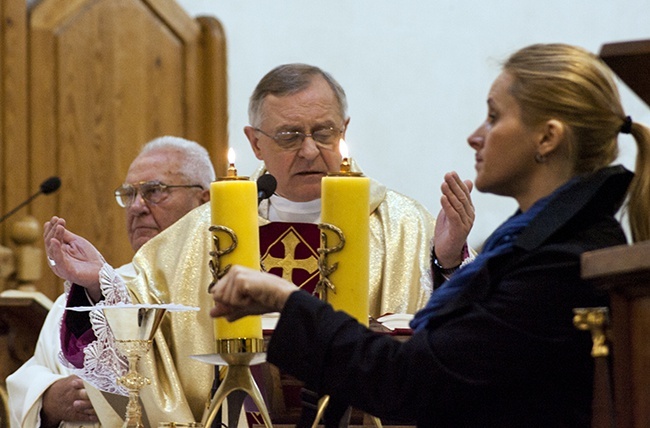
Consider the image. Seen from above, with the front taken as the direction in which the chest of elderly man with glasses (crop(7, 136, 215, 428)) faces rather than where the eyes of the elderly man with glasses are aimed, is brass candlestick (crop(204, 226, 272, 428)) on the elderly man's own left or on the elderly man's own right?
on the elderly man's own left

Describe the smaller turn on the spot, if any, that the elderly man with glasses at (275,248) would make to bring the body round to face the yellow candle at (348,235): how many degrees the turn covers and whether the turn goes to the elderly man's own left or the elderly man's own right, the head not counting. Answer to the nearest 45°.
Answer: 0° — they already face it

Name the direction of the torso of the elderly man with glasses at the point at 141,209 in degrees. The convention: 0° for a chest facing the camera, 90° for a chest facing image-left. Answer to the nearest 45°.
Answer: approximately 45°

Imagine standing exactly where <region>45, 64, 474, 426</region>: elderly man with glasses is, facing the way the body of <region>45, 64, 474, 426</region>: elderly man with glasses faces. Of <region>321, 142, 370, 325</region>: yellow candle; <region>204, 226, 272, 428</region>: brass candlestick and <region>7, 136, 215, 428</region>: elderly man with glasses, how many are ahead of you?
2
